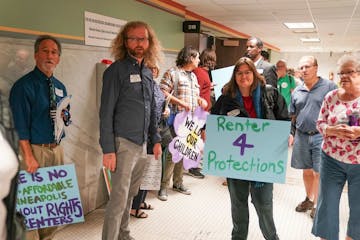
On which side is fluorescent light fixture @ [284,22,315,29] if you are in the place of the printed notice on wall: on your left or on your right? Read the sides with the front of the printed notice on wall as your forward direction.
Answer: on your left

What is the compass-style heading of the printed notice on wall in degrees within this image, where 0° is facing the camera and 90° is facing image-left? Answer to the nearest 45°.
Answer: approximately 315°
